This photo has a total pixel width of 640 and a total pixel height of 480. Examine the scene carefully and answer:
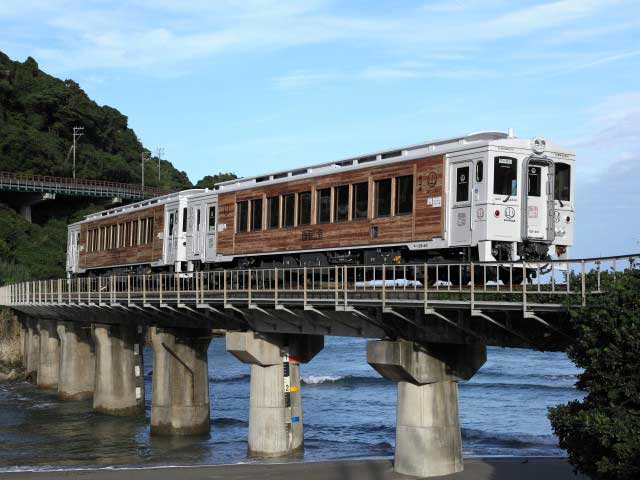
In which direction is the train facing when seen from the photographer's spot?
facing the viewer and to the right of the viewer
